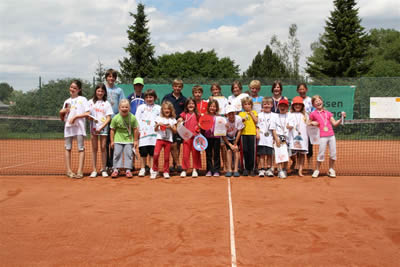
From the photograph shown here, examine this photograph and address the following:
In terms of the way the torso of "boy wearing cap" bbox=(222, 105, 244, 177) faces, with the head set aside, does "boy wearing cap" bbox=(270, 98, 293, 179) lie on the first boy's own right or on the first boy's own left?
on the first boy's own left

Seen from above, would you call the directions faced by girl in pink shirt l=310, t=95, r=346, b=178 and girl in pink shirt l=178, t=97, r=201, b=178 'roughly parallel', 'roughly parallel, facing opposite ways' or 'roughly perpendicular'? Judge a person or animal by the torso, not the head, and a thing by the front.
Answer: roughly parallel

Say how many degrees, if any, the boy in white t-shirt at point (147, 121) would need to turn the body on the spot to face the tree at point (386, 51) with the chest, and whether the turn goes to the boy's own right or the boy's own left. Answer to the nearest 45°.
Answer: approximately 135° to the boy's own left

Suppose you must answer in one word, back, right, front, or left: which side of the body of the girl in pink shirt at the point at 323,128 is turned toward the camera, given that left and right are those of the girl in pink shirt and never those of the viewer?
front

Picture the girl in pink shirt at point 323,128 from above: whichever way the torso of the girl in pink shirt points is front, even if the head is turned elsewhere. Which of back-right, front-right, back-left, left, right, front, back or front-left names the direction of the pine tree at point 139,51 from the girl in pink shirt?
back-right

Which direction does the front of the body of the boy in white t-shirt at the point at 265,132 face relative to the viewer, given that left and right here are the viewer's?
facing the viewer

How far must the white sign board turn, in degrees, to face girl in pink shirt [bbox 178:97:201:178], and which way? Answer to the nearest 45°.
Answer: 0° — it already faces them

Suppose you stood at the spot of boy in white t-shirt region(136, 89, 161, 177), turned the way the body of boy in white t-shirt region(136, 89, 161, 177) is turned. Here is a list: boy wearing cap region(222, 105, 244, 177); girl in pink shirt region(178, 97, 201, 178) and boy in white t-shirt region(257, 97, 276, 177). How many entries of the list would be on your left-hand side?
3

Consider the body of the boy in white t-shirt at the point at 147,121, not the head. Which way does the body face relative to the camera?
toward the camera

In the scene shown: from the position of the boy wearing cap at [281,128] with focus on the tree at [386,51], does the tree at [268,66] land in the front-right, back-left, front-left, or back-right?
front-left

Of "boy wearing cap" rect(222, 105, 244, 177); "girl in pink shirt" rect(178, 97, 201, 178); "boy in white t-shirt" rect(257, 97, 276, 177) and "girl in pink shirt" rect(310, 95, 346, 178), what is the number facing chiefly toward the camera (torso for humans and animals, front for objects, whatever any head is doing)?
4
